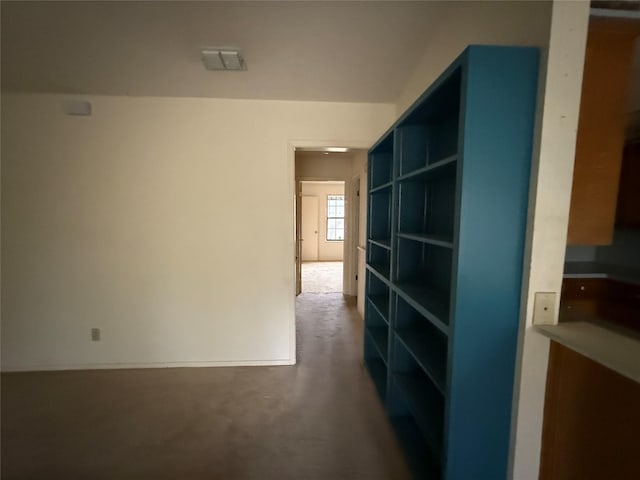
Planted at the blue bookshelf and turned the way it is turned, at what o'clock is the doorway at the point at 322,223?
The doorway is roughly at 2 o'clock from the blue bookshelf.

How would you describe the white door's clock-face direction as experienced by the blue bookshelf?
The white door is roughly at 2 o'clock from the blue bookshelf.

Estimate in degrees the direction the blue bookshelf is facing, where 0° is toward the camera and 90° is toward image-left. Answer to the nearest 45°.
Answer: approximately 90°
